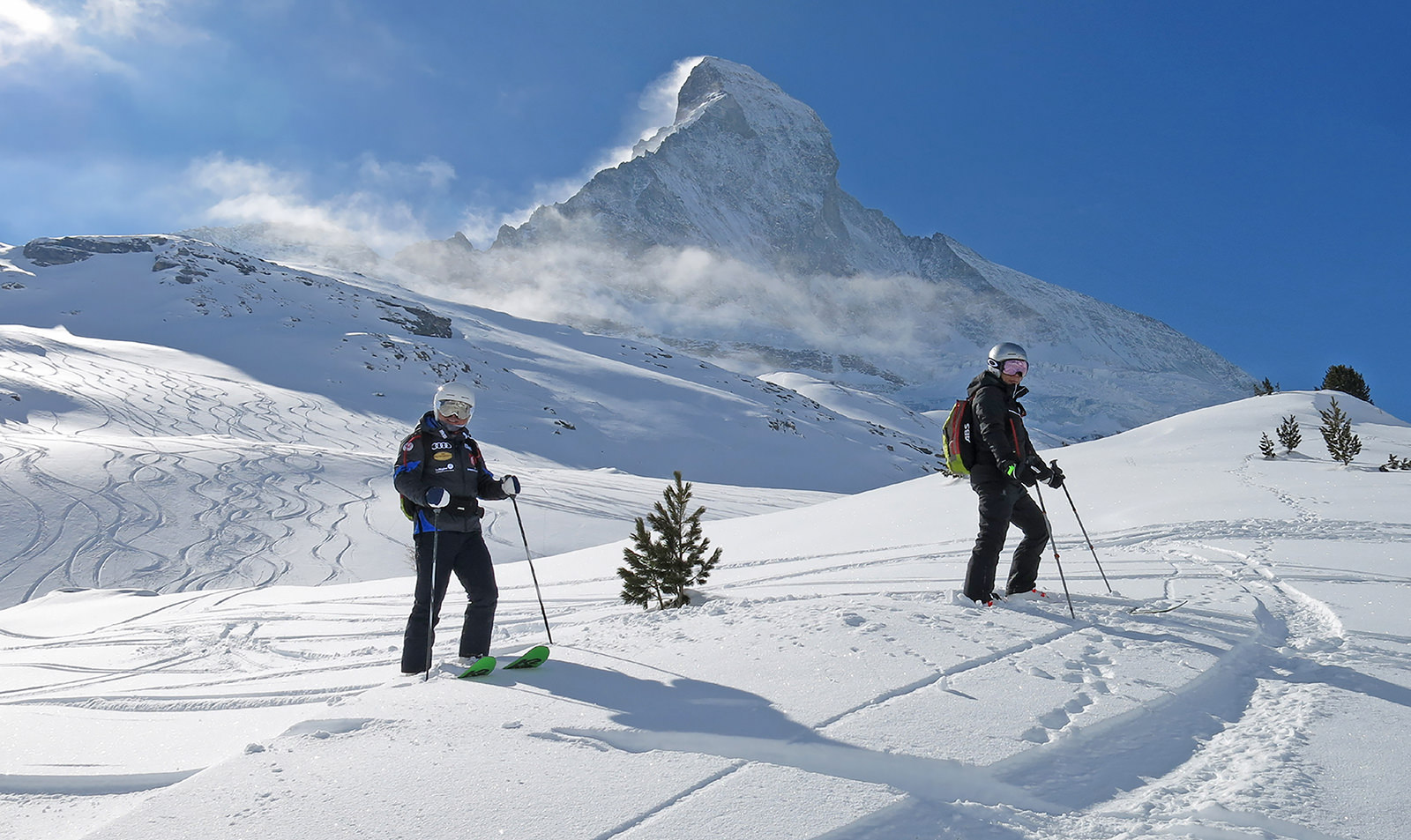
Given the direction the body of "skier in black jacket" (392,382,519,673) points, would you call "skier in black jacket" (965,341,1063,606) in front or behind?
in front

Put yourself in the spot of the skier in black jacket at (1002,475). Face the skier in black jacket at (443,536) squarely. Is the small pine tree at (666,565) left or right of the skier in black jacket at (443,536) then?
right

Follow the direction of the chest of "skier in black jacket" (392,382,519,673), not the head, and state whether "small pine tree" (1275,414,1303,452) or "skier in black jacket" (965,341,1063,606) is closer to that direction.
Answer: the skier in black jacket

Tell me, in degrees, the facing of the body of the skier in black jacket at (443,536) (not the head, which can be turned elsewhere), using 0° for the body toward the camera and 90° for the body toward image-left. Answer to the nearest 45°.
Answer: approximately 315°

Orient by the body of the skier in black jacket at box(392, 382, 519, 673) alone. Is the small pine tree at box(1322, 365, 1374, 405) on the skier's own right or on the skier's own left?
on the skier's own left

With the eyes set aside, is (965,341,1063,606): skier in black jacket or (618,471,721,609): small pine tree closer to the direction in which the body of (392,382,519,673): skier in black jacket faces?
the skier in black jacket

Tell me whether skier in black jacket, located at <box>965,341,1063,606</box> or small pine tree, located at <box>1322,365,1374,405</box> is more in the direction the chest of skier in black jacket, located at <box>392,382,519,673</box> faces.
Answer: the skier in black jacket

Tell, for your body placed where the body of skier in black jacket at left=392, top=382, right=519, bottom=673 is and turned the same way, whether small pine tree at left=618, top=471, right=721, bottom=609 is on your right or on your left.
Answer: on your left
